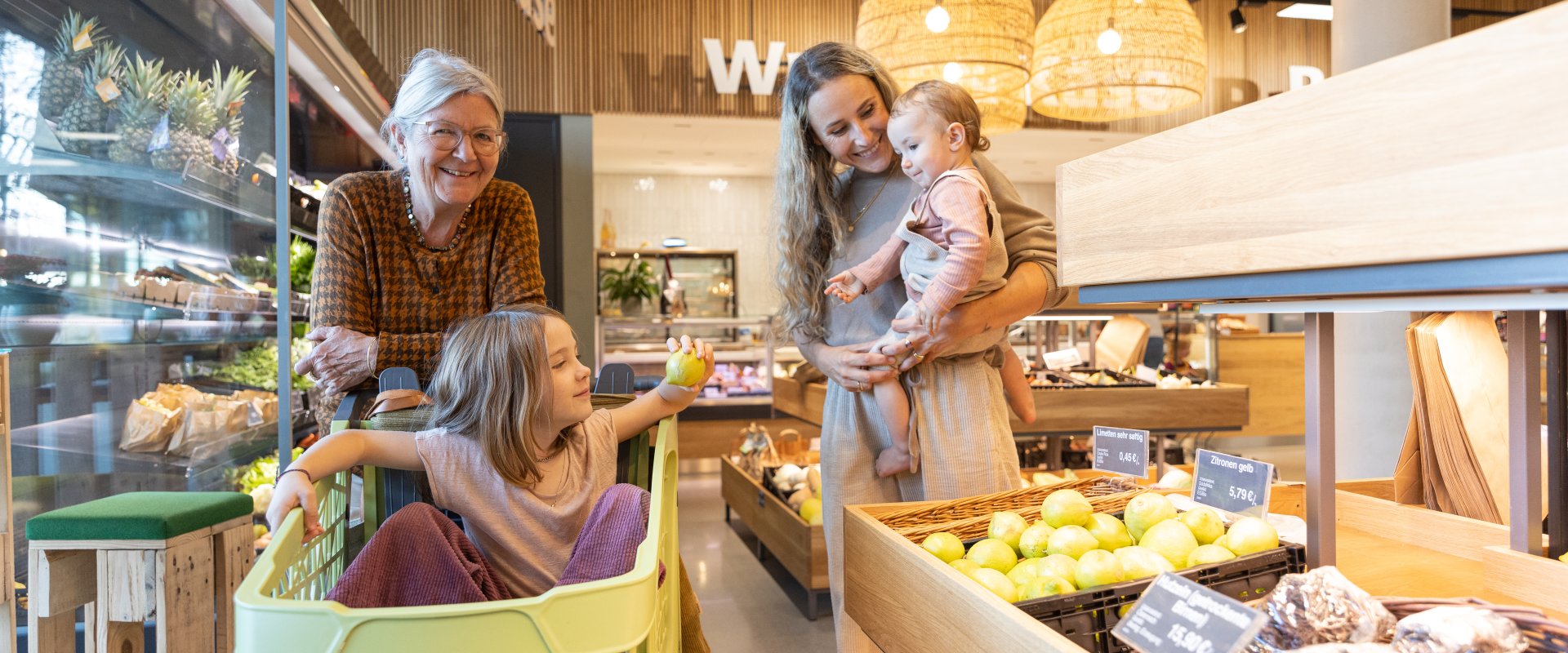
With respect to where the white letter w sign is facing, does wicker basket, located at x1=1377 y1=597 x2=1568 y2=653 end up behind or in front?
in front

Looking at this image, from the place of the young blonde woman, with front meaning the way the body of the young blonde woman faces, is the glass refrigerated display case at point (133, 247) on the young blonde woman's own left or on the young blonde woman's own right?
on the young blonde woman's own right

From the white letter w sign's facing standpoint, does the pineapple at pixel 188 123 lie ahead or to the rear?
ahead

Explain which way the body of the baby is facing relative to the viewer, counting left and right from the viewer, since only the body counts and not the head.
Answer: facing the viewer and to the left of the viewer

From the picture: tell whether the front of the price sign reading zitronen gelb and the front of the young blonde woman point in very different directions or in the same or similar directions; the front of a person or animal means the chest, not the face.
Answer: same or similar directions

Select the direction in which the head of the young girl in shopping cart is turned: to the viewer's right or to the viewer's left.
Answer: to the viewer's right

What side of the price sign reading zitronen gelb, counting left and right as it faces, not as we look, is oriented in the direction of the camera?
front

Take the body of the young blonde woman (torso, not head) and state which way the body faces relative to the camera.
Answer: toward the camera

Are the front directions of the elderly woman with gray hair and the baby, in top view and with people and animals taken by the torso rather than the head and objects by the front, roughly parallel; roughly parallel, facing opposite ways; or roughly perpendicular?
roughly perpendicular

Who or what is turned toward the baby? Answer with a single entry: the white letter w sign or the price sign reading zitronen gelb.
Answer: the white letter w sign

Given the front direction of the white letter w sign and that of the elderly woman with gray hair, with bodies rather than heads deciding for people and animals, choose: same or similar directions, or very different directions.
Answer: same or similar directions

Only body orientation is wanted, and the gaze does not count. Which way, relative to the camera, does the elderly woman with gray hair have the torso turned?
toward the camera

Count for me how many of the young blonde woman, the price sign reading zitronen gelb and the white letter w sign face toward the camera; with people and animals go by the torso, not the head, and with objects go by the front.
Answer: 3

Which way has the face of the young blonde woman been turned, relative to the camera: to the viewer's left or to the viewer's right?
to the viewer's right
